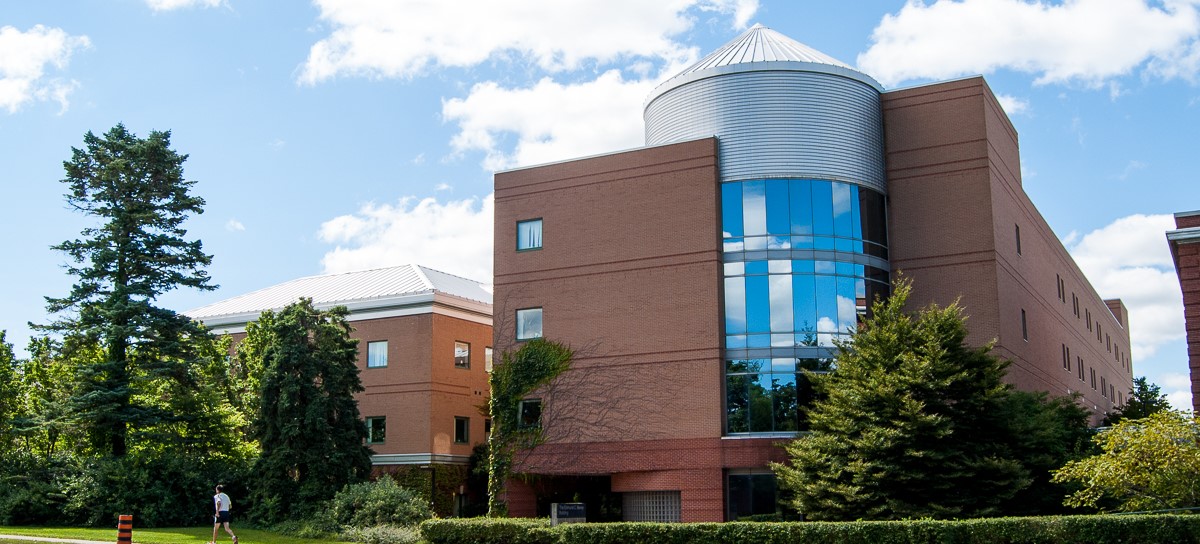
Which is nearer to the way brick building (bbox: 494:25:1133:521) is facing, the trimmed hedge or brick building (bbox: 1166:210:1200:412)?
the trimmed hedge

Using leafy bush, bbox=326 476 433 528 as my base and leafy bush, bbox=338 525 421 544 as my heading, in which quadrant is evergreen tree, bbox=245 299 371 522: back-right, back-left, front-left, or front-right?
back-right

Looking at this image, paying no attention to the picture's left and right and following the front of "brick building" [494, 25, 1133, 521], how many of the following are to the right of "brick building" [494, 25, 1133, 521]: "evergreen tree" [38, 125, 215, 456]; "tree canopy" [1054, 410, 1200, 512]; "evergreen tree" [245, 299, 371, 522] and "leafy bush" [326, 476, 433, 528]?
3

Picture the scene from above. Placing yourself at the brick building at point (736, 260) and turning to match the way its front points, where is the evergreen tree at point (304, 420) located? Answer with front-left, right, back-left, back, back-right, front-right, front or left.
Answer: right

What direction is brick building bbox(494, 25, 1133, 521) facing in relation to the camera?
toward the camera

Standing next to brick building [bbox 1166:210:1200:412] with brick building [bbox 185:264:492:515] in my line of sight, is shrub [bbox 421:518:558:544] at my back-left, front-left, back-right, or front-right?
front-left

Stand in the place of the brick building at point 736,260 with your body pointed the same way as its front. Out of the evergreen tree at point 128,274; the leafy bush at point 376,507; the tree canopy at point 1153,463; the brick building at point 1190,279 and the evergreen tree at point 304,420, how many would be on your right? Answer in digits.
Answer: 3

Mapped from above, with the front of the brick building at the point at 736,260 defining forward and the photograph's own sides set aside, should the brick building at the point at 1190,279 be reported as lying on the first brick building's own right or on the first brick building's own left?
on the first brick building's own left

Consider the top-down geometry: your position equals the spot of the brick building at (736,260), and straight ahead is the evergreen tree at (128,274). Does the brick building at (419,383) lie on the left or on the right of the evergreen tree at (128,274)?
right

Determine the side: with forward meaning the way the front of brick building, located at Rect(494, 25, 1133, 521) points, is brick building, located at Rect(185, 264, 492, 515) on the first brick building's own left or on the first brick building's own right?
on the first brick building's own right

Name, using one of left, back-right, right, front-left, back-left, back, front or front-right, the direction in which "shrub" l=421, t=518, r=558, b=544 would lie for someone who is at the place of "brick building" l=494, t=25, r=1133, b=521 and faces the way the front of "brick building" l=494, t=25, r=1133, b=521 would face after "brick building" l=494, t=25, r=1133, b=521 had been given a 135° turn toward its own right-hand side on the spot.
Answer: left

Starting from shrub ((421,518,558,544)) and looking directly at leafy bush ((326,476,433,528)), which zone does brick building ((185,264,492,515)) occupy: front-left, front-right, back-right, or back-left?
front-right

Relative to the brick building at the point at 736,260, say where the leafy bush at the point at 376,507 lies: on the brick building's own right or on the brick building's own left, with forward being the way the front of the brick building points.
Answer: on the brick building's own right

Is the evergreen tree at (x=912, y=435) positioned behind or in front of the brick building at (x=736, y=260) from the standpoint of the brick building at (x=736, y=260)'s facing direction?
in front
